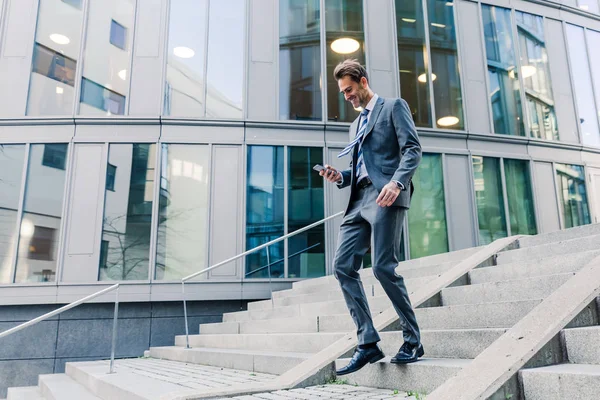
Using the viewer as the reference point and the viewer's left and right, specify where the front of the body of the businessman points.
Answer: facing the viewer and to the left of the viewer
